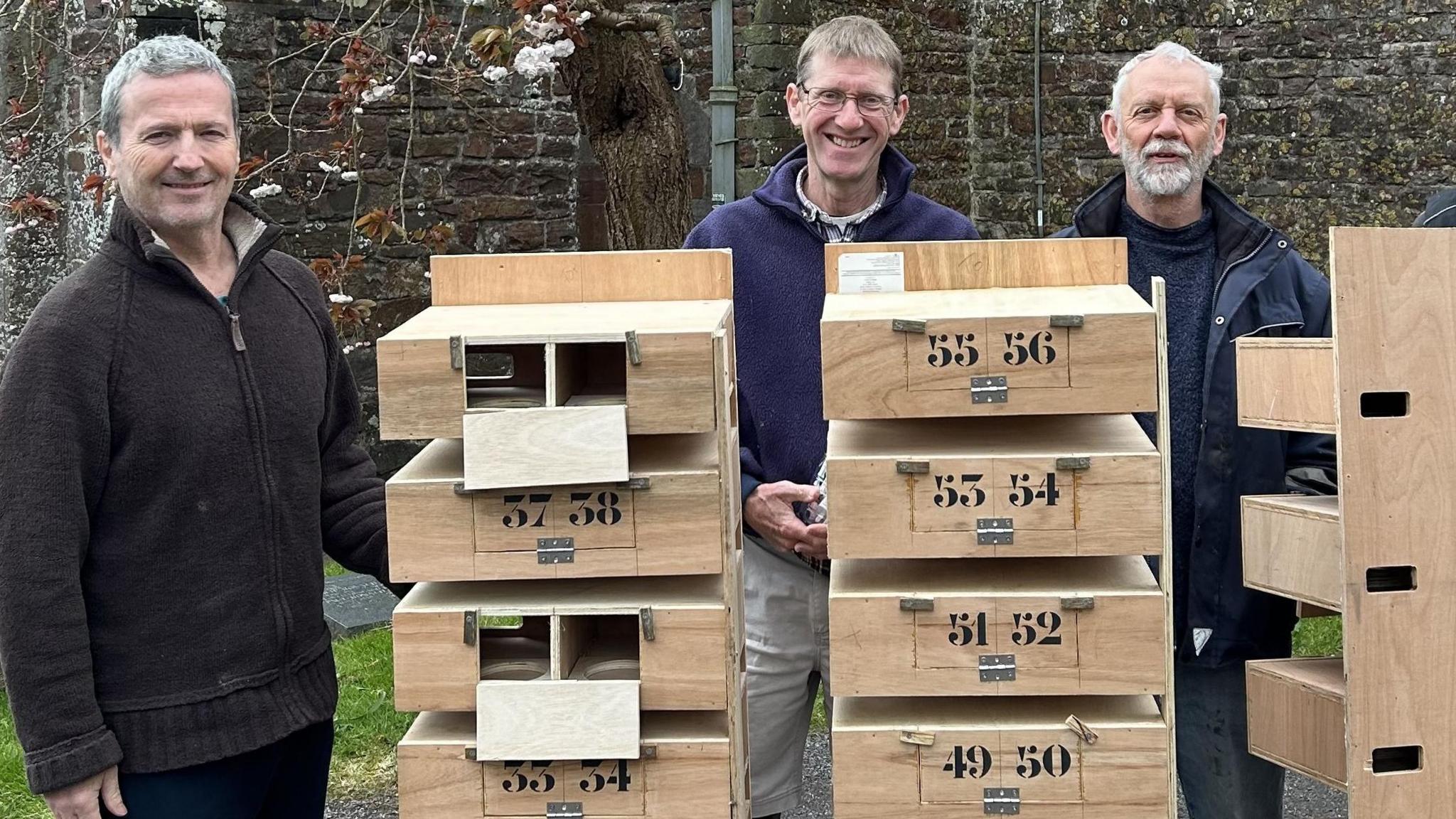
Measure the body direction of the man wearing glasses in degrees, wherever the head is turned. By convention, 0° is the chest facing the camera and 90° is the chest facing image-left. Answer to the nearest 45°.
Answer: approximately 0°

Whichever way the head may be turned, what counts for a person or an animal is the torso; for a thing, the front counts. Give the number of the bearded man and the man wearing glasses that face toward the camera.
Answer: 2

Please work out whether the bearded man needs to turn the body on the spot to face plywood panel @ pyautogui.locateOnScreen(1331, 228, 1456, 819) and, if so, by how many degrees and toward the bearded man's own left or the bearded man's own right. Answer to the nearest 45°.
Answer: approximately 45° to the bearded man's own left

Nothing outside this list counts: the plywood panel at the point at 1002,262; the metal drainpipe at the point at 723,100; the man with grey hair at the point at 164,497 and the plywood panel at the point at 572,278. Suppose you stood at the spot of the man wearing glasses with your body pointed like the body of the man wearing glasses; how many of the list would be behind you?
1

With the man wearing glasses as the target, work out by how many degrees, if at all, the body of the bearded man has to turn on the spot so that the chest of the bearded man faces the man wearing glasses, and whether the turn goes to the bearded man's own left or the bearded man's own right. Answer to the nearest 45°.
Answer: approximately 90° to the bearded man's own right

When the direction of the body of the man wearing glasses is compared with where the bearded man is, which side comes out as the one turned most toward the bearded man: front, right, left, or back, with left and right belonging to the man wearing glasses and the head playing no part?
left

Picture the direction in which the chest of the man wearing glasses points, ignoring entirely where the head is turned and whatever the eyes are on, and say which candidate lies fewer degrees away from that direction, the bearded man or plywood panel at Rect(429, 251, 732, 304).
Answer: the plywood panel

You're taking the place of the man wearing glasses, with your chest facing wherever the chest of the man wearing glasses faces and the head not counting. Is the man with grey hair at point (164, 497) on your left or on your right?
on your right

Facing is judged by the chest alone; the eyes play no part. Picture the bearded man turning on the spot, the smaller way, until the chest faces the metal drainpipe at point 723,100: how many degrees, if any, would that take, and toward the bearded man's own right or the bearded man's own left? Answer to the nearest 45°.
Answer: approximately 135° to the bearded man's own right

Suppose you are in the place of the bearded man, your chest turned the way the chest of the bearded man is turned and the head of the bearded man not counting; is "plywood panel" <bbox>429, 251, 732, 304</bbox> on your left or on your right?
on your right
